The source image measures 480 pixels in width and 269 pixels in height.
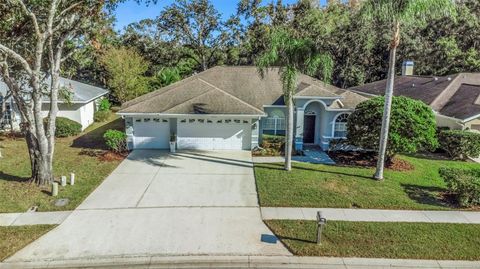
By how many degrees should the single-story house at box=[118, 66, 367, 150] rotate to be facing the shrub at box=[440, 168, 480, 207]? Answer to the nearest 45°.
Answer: approximately 45° to its left

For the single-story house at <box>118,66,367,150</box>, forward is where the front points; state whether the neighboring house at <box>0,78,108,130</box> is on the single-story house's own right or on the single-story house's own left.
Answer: on the single-story house's own right

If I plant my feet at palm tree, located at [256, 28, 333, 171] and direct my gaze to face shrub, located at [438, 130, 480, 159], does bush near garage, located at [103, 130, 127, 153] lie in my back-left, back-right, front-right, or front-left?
back-left

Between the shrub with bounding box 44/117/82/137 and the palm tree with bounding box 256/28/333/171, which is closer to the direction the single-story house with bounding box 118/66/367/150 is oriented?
the palm tree

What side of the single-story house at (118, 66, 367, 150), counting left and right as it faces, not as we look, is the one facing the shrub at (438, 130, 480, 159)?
left

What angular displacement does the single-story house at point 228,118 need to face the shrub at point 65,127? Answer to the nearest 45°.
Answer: approximately 90° to its right

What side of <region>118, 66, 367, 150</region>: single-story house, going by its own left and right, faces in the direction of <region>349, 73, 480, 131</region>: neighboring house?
left

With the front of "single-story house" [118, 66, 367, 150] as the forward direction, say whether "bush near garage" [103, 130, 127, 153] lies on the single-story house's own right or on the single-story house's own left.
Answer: on the single-story house's own right

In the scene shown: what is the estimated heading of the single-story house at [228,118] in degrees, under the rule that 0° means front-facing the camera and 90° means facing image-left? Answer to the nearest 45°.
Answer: approximately 0°
